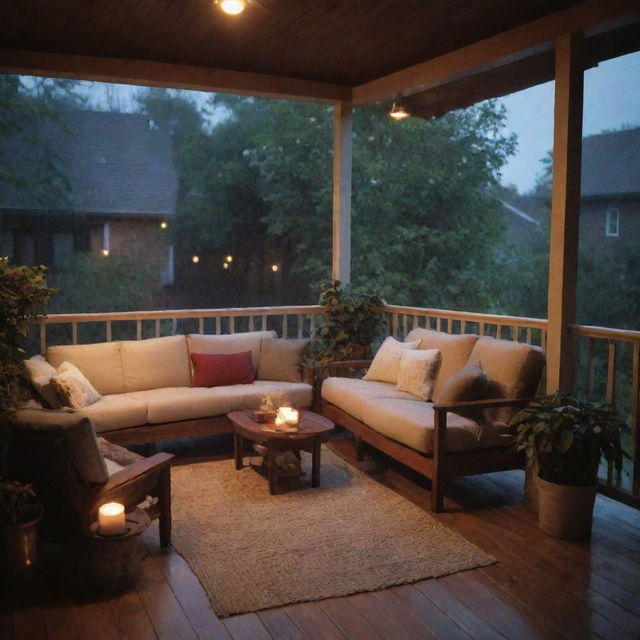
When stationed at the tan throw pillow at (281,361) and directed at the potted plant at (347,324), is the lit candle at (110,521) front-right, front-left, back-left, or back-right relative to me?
back-right

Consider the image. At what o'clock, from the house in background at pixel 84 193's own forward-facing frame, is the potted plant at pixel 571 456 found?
The potted plant is roughly at 11 o'clock from the house in background.

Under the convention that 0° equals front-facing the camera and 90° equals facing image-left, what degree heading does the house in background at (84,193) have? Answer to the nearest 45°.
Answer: approximately 0°

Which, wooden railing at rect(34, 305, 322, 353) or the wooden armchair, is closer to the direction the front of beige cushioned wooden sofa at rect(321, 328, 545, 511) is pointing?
the wooden armchair

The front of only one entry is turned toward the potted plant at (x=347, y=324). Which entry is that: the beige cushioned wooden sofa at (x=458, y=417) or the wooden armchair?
the wooden armchair

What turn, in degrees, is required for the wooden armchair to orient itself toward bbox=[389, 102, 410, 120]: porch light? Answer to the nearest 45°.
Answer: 0° — it already faces it

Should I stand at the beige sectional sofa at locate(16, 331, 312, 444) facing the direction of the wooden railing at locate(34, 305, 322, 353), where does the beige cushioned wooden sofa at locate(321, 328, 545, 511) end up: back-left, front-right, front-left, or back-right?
back-right

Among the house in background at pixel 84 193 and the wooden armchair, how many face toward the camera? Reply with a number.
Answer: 1
